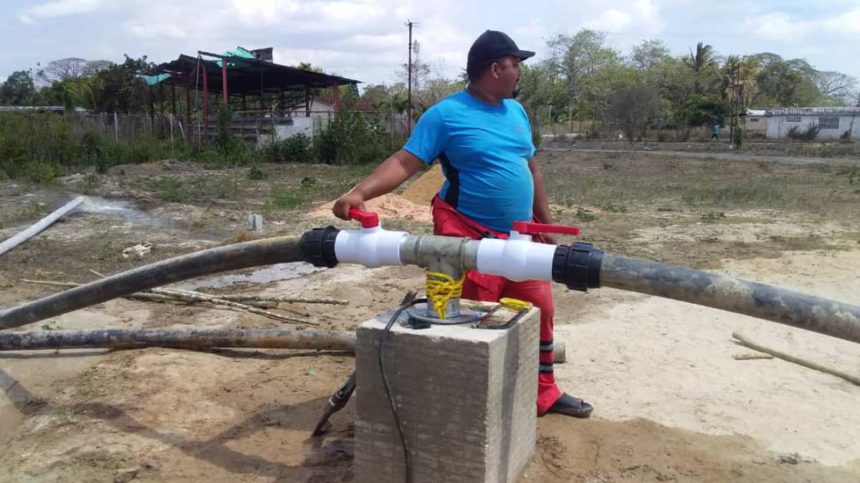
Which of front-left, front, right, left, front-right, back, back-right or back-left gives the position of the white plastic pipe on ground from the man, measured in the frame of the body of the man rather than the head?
back

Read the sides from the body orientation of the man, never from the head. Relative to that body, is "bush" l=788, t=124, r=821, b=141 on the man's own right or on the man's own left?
on the man's own left

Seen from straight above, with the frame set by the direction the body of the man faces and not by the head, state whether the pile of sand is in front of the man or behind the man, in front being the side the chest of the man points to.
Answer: behind

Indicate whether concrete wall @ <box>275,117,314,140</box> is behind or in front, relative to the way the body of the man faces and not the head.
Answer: behind

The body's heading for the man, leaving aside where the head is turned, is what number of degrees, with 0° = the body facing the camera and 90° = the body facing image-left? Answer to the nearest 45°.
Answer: approximately 315°

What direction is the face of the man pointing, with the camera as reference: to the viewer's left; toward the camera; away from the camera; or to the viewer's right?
to the viewer's right

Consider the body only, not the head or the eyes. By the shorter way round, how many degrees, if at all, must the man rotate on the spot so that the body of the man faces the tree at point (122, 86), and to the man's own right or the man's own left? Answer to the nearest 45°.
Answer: approximately 180°

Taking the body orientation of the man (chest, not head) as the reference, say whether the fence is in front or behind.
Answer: behind

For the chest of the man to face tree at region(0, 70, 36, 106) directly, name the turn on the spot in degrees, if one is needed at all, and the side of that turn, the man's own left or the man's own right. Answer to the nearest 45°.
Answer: approximately 180°
